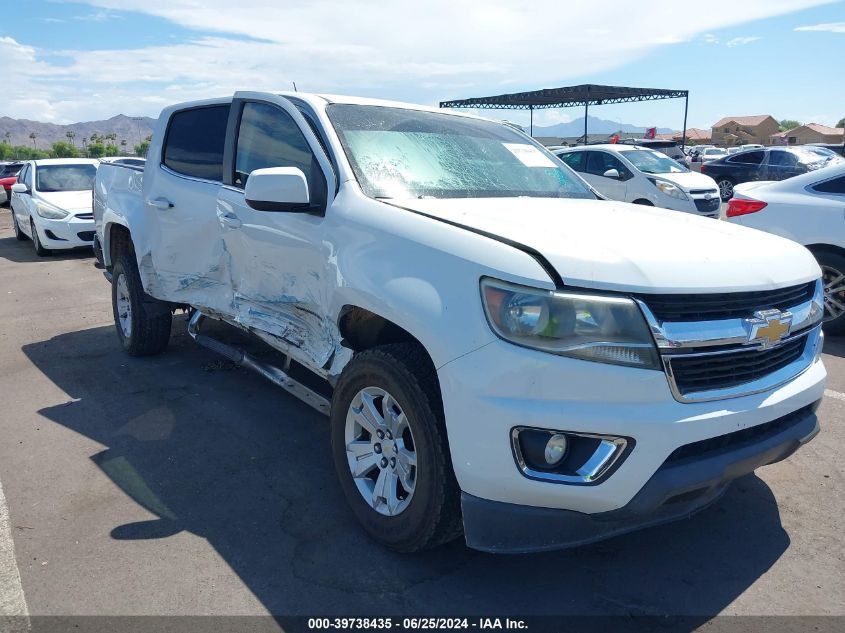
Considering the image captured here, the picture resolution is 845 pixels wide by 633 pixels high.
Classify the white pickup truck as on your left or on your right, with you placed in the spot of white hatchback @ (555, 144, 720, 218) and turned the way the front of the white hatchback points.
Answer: on your right

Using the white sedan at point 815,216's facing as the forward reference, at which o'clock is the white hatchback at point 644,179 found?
the white hatchback at point 644,179 is roughly at 8 o'clock from the white sedan at point 815,216.

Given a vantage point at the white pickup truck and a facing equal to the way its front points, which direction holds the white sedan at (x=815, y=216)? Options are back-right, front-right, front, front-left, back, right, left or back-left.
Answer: left

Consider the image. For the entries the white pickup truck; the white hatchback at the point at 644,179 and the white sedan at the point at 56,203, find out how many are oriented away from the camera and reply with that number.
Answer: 0

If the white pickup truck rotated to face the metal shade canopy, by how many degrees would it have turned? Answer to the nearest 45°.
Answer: approximately 135° to its left

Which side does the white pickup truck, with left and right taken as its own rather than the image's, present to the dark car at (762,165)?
left

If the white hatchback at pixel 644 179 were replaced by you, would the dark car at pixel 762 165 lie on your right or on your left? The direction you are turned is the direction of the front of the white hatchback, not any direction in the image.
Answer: on your left

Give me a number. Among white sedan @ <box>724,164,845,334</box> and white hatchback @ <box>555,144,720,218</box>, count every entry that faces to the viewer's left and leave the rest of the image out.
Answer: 0

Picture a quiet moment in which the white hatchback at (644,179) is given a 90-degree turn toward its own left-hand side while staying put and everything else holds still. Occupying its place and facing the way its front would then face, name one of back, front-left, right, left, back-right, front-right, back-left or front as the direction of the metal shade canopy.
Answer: front-left

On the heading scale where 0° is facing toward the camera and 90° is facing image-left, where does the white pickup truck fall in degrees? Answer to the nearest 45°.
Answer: approximately 315°

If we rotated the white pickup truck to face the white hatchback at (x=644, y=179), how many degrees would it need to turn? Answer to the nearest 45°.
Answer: approximately 135° to its left

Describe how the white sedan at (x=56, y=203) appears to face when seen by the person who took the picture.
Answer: facing the viewer and to the right of the viewer

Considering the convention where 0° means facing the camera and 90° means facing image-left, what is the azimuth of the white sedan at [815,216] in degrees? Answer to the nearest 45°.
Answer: approximately 270°

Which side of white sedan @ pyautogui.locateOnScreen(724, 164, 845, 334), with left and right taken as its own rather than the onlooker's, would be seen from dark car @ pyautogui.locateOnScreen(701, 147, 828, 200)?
left
